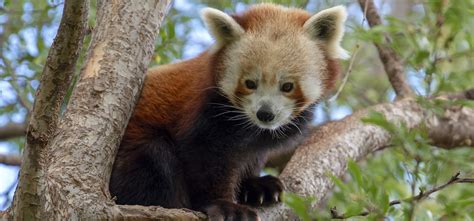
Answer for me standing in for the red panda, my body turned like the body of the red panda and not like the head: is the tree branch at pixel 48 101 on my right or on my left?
on my right

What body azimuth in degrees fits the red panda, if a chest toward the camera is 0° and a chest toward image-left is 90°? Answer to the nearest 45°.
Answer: approximately 315°
